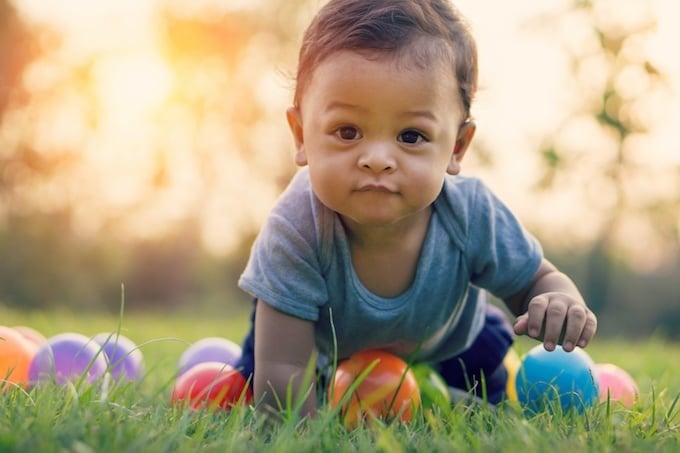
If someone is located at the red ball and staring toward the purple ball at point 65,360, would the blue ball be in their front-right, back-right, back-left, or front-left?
back-right

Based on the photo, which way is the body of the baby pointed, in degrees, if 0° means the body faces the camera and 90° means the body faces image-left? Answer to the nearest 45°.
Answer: approximately 0°

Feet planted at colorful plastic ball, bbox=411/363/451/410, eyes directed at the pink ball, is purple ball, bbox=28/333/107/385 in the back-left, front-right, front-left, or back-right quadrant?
back-left

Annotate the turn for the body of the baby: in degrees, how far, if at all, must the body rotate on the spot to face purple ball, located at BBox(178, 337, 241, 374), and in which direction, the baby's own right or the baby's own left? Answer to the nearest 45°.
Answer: approximately 135° to the baby's own right

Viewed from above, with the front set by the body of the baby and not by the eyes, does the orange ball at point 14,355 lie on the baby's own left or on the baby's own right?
on the baby's own right
